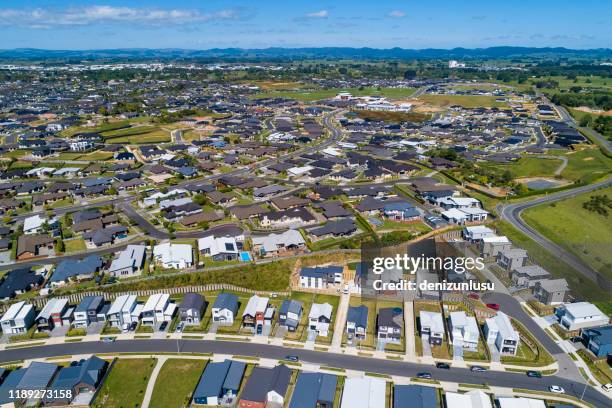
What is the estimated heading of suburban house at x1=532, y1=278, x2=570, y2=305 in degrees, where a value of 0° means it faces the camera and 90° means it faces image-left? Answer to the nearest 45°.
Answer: approximately 45°

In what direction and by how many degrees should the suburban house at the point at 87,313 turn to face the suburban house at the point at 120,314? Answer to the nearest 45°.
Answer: approximately 45° to its left

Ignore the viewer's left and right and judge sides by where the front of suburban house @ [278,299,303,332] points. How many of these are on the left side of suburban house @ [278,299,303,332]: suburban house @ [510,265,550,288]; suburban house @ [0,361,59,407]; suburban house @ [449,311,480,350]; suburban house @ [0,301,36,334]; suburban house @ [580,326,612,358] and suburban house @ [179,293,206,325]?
3

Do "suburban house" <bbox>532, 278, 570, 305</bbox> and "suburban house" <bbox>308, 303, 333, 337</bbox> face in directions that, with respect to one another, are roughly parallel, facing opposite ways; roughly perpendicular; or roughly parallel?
roughly perpendicular

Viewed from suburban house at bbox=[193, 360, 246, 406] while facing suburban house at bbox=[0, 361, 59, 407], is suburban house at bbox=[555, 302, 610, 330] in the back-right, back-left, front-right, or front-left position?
back-right
